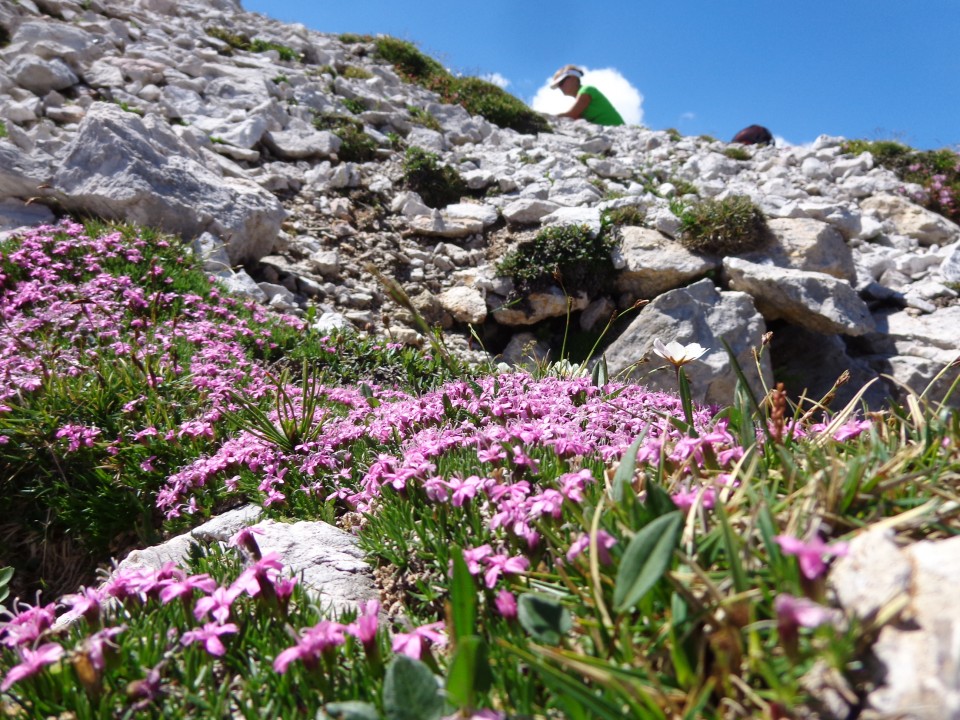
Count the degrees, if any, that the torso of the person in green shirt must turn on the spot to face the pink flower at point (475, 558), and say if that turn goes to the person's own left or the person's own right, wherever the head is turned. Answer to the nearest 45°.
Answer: approximately 90° to the person's own left

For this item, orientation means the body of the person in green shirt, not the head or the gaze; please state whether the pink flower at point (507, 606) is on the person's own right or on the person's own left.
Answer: on the person's own left

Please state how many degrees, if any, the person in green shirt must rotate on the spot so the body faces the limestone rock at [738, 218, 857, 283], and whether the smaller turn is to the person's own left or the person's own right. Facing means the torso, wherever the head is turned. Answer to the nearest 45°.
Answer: approximately 90° to the person's own left

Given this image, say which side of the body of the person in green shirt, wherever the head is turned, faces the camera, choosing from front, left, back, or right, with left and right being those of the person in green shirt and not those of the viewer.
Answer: left

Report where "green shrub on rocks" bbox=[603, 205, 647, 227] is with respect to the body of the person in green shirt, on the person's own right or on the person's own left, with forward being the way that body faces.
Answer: on the person's own left

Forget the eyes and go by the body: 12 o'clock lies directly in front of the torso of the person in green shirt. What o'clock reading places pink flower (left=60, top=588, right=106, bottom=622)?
The pink flower is roughly at 9 o'clock from the person in green shirt.

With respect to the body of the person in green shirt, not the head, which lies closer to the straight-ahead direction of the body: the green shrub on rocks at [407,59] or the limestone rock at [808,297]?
the green shrub on rocks

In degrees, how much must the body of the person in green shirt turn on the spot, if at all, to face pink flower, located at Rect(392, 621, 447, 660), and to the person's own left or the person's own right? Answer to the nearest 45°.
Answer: approximately 90° to the person's own left

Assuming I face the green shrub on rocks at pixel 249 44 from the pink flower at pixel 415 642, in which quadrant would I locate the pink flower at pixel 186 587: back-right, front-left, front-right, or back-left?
front-left

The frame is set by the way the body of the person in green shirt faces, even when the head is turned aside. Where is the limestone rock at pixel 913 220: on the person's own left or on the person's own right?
on the person's own left

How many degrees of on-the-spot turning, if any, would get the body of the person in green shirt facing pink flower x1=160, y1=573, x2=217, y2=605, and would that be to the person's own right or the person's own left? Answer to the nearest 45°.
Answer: approximately 90° to the person's own left
